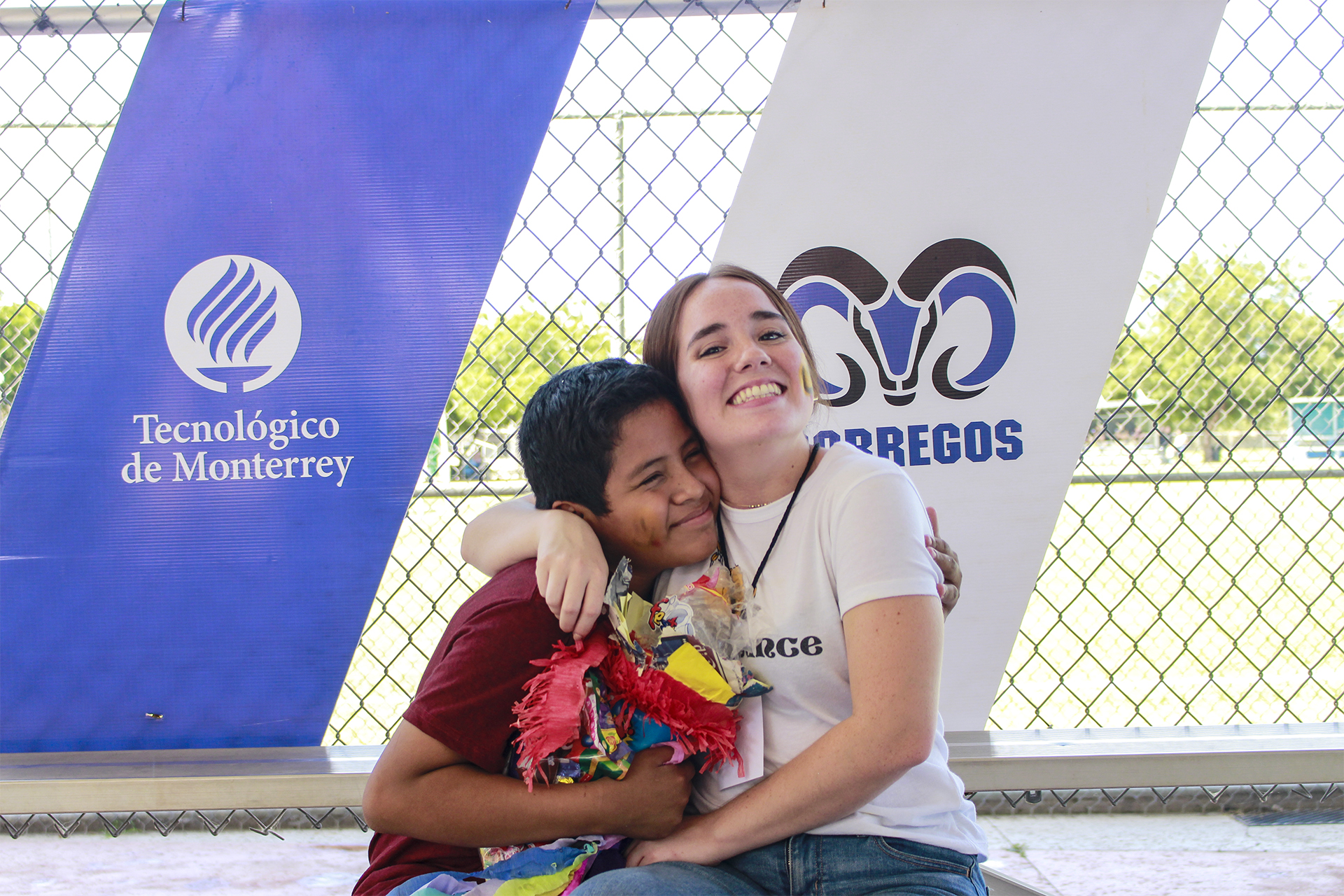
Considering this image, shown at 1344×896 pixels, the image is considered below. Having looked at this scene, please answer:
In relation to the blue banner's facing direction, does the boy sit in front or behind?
in front

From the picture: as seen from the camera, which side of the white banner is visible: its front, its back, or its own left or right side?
front

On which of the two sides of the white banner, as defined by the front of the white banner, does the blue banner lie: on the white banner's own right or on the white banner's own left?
on the white banner's own right

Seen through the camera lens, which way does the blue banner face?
facing the viewer

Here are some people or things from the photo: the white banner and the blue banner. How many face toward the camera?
2

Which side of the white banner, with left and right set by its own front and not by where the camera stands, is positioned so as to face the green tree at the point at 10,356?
right
